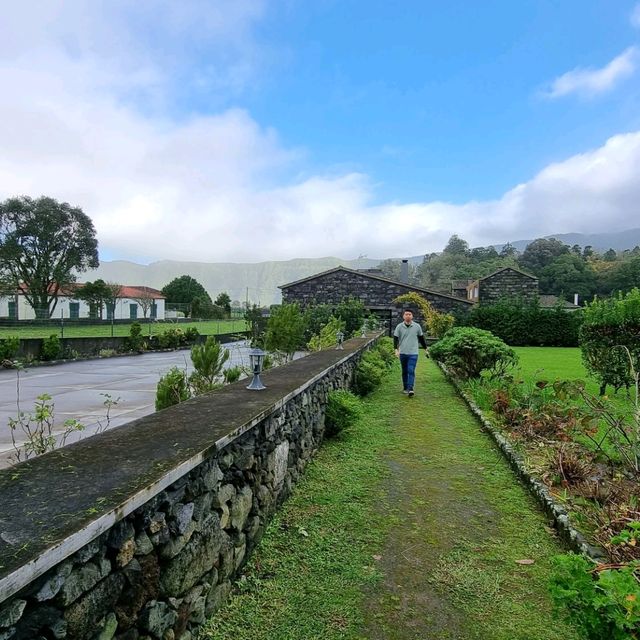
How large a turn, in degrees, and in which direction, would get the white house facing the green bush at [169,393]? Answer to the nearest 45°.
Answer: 0° — it already faces it

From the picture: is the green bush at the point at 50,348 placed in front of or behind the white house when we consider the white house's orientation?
in front

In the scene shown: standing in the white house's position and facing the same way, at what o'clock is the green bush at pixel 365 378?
The green bush is roughly at 12 o'clock from the white house.

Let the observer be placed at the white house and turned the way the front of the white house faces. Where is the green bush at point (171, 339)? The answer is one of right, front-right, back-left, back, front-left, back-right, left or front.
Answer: front

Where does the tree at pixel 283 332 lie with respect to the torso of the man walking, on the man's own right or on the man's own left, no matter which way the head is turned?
on the man's own right

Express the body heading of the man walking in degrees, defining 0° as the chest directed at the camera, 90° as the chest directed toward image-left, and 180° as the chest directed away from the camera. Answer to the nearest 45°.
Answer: approximately 0°

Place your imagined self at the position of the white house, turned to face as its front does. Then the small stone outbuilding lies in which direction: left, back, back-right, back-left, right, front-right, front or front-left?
front-left

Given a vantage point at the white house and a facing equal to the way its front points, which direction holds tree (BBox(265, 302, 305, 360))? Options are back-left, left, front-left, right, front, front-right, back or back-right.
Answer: front

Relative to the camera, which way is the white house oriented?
toward the camera

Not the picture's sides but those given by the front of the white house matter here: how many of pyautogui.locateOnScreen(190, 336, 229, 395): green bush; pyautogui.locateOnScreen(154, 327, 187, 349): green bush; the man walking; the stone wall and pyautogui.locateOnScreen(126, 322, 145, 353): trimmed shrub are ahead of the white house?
5

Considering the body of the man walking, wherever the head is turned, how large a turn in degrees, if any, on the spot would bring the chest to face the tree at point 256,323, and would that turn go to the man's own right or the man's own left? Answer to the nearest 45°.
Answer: approximately 135° to the man's own right

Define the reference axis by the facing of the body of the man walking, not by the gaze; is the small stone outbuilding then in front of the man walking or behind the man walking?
behind

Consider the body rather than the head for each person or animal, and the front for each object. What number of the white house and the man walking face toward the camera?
2

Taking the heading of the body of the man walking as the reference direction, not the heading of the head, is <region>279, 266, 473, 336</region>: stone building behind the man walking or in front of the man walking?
behind

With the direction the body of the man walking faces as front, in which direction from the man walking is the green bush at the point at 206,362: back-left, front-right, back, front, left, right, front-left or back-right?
front-right
